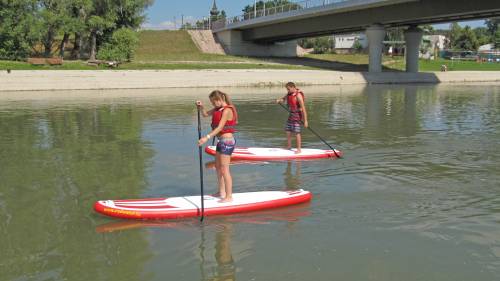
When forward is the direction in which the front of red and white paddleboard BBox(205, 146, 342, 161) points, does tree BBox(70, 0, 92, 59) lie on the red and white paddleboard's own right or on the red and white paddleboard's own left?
on the red and white paddleboard's own right

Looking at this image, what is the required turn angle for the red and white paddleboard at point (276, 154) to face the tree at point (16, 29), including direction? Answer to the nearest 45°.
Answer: approximately 45° to its right

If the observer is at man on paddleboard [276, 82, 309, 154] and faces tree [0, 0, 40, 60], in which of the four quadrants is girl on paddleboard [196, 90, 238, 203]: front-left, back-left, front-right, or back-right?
back-left

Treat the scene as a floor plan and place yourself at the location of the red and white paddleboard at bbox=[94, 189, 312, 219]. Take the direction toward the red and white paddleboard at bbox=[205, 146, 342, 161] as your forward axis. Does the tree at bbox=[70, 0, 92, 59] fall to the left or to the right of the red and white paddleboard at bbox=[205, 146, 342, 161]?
left

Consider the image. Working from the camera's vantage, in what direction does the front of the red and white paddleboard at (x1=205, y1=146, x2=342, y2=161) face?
facing to the left of the viewer

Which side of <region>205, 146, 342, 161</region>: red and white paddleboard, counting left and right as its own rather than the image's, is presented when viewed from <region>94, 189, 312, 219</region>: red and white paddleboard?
left
